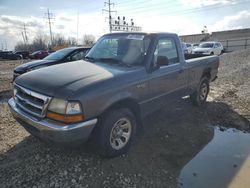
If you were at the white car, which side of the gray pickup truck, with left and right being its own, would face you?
back

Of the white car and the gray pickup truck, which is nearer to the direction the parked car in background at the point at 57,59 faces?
the gray pickup truck

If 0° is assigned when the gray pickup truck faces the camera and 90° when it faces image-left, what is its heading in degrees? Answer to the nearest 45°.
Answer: approximately 45°

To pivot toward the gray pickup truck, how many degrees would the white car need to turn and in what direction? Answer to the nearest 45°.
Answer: approximately 45° to its left

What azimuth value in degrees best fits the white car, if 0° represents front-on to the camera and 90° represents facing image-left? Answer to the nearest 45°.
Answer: approximately 45°

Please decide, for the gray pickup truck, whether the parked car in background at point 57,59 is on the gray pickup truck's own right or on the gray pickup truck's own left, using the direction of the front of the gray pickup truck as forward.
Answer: on the gray pickup truck's own right
